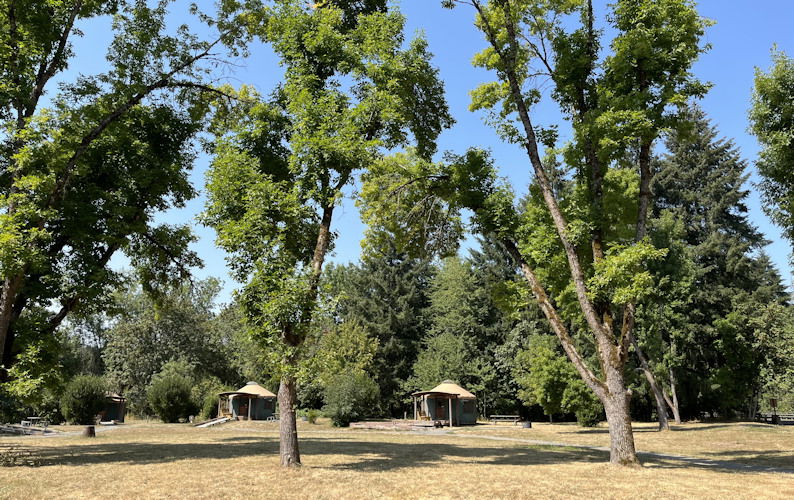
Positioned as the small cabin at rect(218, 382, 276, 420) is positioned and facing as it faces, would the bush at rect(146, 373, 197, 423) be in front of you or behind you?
in front

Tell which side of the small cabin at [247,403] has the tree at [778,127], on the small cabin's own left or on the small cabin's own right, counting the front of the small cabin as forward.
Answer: on the small cabin's own left

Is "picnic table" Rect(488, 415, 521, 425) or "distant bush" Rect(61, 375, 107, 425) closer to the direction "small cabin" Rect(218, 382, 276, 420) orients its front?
the distant bush

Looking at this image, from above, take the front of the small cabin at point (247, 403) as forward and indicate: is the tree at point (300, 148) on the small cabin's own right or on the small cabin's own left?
on the small cabin's own left

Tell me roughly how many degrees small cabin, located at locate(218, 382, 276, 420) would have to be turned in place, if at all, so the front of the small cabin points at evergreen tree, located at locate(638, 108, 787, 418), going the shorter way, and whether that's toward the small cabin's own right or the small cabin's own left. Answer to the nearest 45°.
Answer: approximately 90° to the small cabin's own left

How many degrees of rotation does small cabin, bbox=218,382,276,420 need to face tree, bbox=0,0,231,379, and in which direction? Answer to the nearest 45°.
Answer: approximately 45° to its left

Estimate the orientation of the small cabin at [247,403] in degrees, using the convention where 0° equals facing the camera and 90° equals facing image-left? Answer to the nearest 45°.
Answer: approximately 45°

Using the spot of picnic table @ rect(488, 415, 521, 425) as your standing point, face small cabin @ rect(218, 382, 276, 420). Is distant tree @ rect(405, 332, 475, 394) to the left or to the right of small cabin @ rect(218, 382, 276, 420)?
right

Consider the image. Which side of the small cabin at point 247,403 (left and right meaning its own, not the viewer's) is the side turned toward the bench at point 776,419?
left

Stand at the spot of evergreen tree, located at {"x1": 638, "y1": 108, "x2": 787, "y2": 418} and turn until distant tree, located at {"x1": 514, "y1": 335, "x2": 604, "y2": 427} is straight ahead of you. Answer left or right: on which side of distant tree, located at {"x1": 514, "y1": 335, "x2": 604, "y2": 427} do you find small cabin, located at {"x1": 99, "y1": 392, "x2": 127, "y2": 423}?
right

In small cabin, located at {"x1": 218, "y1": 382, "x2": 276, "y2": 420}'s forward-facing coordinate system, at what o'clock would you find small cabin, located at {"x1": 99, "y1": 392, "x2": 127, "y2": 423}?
small cabin, located at {"x1": 99, "y1": 392, "x2": 127, "y2": 423} is roughly at 2 o'clock from small cabin, located at {"x1": 218, "y1": 382, "x2": 276, "y2": 420}.

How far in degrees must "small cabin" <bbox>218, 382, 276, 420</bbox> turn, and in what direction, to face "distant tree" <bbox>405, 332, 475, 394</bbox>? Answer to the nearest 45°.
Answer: approximately 135° to its left
